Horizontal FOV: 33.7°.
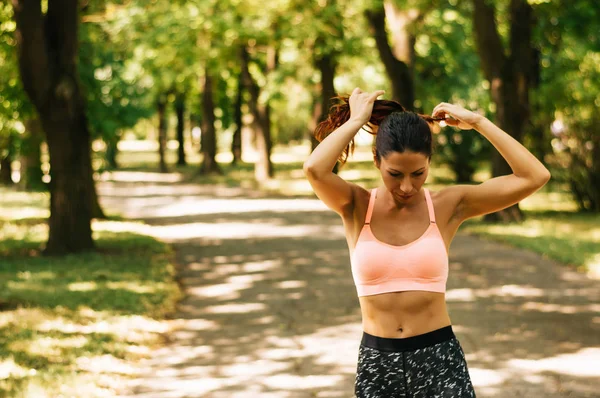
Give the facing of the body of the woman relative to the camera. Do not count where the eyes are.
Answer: toward the camera

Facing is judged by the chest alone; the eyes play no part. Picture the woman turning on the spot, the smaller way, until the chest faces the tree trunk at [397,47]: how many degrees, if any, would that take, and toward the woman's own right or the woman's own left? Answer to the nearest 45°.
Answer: approximately 180°

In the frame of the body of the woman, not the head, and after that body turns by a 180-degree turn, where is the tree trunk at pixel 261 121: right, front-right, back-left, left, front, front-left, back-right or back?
front

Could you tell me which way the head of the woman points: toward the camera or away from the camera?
toward the camera

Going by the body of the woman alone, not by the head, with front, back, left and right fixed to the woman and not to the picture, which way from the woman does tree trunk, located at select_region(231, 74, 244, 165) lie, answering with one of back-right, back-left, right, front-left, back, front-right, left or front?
back

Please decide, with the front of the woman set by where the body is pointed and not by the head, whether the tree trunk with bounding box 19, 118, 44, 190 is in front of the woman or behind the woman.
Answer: behind

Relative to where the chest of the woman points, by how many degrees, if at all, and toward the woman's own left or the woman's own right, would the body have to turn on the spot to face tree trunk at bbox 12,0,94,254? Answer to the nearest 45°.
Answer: approximately 135° to the woman's own right

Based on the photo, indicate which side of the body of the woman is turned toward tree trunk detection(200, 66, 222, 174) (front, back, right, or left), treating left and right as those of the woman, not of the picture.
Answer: back

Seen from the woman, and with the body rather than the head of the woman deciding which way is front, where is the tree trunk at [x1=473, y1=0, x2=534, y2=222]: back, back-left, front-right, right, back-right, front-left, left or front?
back
